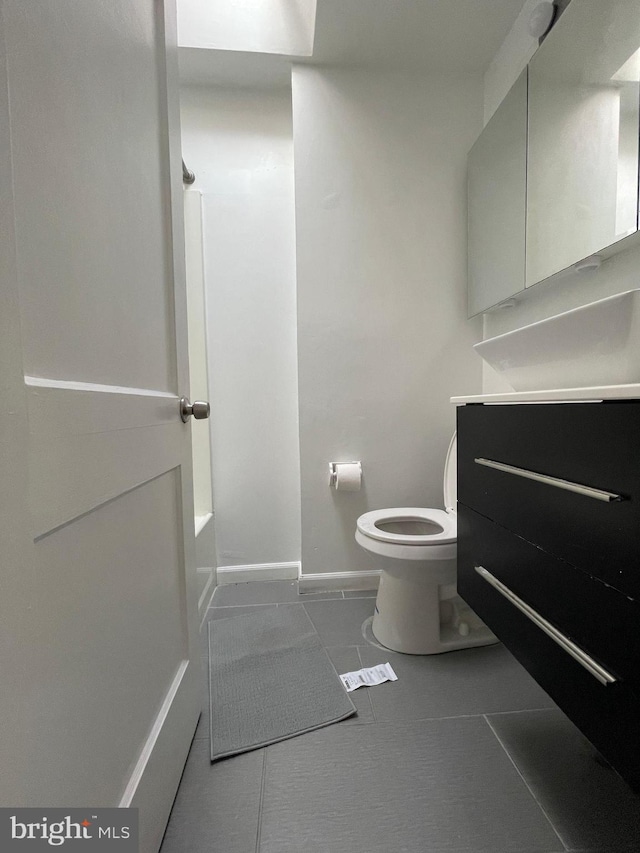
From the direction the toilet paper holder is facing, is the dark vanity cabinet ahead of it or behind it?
ahead

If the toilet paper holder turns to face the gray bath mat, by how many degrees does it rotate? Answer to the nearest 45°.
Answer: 0° — it already faces it

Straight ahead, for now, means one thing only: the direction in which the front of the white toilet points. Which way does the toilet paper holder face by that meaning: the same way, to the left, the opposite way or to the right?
to the left

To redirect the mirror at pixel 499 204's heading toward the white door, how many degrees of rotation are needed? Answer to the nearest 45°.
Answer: approximately 45° to its left

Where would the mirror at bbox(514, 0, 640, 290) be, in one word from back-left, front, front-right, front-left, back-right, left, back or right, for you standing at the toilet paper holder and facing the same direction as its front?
front-left

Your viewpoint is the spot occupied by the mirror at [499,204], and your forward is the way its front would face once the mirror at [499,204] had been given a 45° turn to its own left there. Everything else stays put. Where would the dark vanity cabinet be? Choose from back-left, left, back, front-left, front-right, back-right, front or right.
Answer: front

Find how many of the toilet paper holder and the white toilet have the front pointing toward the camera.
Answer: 1

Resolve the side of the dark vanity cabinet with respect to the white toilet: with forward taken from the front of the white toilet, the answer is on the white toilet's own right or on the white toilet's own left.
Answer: on the white toilet's own left

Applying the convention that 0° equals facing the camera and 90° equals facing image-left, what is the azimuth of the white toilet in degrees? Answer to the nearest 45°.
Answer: approximately 90°
